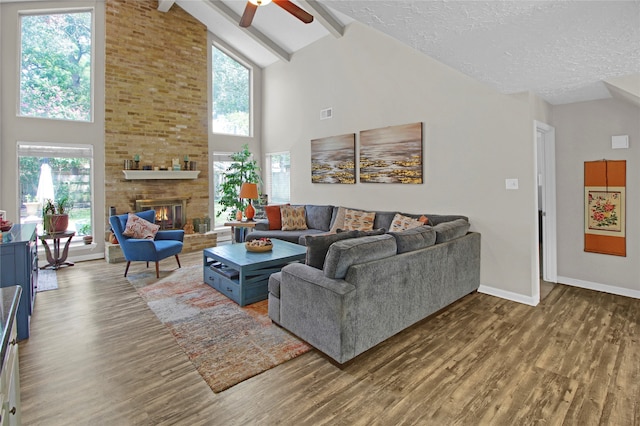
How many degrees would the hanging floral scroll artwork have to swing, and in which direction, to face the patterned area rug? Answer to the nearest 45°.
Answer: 0° — it already faces it

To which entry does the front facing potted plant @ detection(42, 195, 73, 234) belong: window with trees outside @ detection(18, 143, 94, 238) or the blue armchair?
the window with trees outside

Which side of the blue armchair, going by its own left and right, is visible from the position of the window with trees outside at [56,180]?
back

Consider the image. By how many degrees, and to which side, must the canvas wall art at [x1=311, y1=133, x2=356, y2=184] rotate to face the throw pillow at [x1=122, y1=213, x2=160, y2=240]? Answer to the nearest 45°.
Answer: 0° — it already faces it

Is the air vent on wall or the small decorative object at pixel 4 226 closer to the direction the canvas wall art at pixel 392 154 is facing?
the small decorative object

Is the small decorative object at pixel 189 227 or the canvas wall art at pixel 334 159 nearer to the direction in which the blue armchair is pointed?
the canvas wall art

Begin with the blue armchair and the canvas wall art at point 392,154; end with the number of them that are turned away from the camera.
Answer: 0

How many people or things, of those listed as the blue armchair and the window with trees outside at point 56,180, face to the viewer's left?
0

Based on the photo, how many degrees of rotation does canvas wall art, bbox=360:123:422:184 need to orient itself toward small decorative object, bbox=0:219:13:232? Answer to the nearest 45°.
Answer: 0° — it already faces it

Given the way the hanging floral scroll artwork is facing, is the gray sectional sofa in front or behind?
in front

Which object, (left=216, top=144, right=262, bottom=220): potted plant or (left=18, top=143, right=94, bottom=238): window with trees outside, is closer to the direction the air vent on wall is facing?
the window with trees outside
